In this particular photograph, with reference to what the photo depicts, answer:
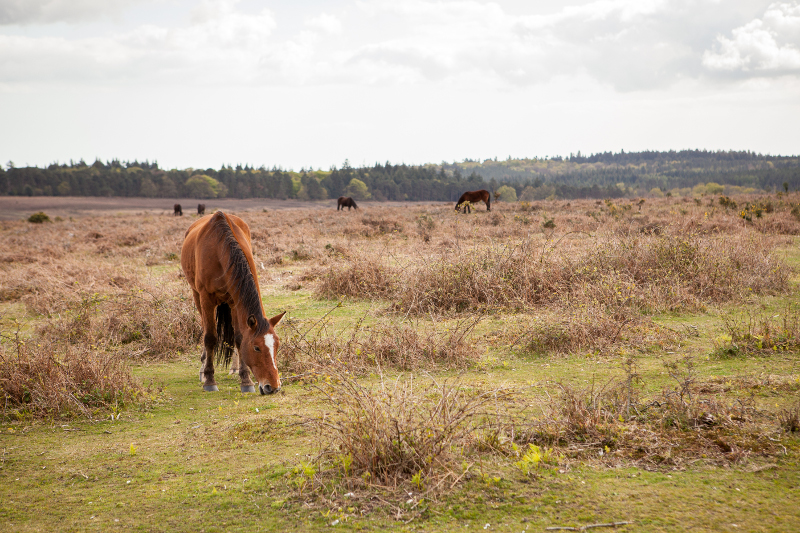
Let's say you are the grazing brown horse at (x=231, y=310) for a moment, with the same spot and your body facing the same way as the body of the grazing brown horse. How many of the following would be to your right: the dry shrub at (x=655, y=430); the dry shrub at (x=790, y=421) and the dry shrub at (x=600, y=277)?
0

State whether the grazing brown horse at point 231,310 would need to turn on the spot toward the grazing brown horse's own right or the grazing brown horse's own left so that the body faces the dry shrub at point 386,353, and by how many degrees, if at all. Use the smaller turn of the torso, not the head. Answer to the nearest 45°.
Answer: approximately 90° to the grazing brown horse's own left

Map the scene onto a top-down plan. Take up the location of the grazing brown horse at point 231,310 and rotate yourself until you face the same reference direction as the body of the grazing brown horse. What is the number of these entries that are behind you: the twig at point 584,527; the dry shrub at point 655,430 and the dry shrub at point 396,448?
0

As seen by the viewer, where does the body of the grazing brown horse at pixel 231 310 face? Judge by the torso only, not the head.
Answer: toward the camera

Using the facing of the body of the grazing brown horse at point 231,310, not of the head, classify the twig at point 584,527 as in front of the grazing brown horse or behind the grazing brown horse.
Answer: in front

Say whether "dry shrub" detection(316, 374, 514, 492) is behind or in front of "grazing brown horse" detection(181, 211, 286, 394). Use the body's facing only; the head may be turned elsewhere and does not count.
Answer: in front

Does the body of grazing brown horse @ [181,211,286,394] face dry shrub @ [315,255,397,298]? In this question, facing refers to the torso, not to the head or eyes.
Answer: no

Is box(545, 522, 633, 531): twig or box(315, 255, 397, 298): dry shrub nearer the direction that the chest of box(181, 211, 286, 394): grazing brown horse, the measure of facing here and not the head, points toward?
the twig

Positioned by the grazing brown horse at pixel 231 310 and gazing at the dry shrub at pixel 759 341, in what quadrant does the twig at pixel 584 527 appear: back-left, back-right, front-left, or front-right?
front-right

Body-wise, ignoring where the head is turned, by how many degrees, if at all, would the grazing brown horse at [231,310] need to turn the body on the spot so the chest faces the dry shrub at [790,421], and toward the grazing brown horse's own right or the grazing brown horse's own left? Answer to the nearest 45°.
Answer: approximately 45° to the grazing brown horse's own left

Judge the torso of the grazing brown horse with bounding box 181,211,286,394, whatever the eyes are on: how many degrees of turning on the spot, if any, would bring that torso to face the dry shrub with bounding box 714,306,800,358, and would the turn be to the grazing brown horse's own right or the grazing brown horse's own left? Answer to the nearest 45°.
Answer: approximately 90° to the grazing brown horse's own left

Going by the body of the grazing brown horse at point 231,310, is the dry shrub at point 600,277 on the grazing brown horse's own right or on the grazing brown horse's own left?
on the grazing brown horse's own left

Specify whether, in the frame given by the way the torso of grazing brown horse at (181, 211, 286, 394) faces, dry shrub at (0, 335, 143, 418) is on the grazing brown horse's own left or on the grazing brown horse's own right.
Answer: on the grazing brown horse's own right

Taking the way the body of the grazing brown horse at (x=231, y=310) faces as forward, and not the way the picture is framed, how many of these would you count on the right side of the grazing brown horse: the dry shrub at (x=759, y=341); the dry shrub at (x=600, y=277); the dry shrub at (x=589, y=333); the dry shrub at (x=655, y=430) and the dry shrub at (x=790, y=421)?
0
